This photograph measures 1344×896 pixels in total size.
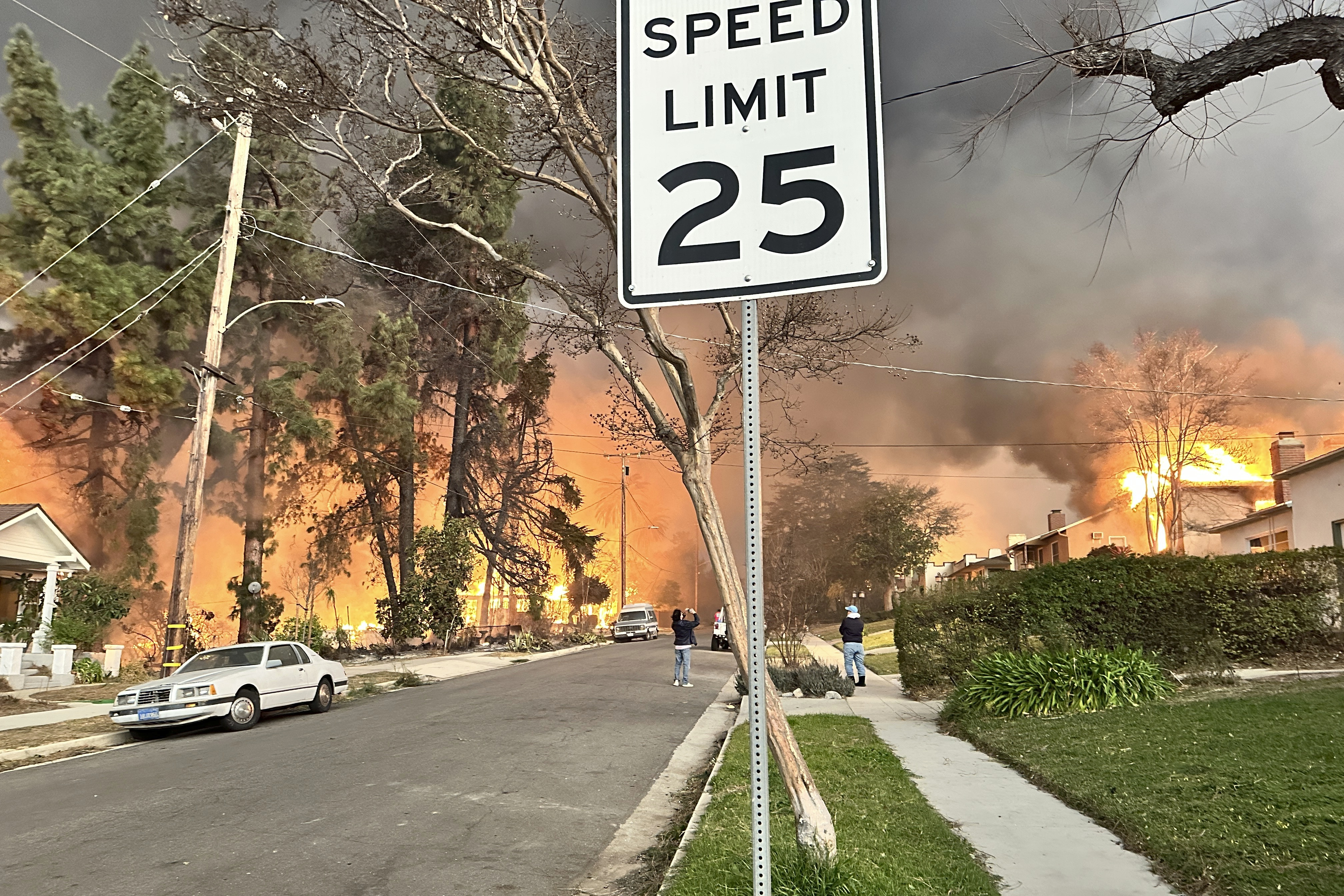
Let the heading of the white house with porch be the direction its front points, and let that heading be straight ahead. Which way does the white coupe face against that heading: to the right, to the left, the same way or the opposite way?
to the right

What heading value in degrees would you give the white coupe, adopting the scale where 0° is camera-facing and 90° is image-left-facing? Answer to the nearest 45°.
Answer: approximately 45°

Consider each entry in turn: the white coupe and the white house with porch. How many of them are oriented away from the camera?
0

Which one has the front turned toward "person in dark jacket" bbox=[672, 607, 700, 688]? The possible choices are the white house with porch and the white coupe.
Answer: the white house with porch

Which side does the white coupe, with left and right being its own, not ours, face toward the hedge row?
left

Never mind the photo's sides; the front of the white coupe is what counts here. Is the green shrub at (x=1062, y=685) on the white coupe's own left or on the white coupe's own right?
on the white coupe's own left

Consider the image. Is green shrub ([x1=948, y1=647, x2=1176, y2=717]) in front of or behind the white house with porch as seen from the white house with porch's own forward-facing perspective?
in front

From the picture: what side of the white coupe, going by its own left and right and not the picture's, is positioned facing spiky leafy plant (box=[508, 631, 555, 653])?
back

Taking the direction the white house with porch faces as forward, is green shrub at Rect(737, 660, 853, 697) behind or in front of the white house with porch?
in front

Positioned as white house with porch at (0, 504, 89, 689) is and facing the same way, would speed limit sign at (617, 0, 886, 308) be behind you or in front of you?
in front

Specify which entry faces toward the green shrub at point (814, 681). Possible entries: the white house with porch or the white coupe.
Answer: the white house with porch

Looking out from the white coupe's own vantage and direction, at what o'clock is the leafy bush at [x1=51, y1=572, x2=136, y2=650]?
The leafy bush is roughly at 4 o'clock from the white coupe.

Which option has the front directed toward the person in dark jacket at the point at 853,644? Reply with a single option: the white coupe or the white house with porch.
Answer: the white house with porch

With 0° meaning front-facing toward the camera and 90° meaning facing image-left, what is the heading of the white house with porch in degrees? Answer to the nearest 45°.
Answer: approximately 315°

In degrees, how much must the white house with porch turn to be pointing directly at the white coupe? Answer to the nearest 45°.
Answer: approximately 45° to its right
